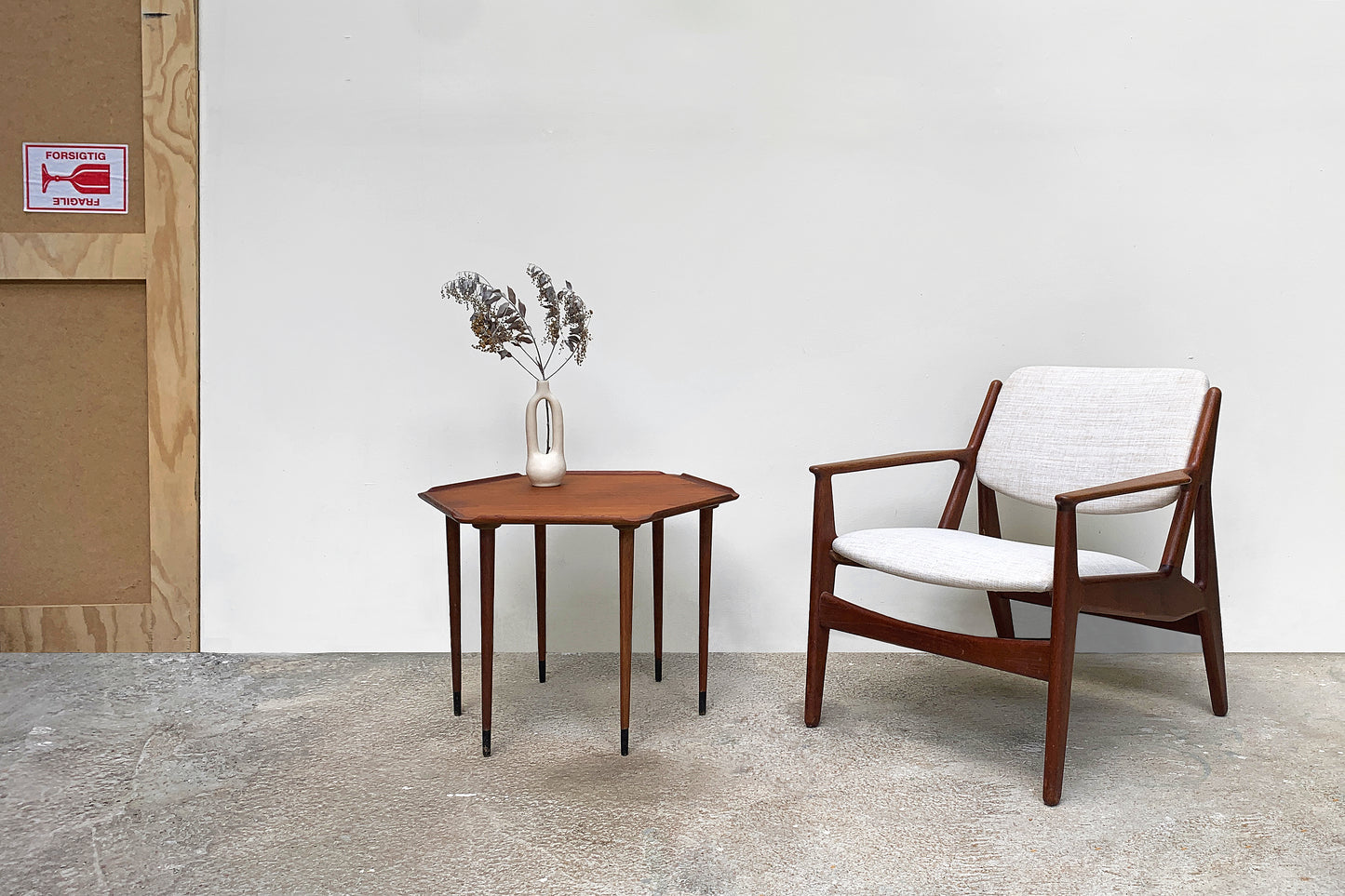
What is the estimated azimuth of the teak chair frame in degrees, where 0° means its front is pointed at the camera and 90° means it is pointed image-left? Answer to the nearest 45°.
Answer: approximately 45°

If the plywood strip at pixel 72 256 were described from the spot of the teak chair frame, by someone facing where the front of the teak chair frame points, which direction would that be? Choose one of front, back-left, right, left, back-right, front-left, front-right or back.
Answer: front-right

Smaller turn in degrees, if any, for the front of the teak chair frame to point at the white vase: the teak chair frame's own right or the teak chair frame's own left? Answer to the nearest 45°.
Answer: approximately 45° to the teak chair frame's own right

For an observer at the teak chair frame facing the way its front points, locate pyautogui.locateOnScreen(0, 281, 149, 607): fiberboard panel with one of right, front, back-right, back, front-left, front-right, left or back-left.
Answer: front-right

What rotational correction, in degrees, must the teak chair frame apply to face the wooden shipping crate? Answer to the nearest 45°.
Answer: approximately 45° to its right
